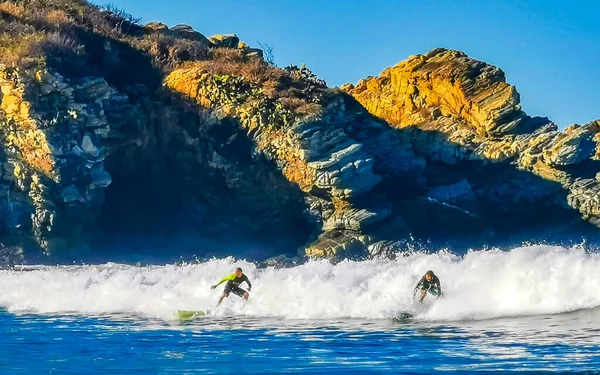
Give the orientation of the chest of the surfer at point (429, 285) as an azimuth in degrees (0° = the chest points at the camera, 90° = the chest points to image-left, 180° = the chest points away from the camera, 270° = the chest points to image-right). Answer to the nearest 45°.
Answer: approximately 45°

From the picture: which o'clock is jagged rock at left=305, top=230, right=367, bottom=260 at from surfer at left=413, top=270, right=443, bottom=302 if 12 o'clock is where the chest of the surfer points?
The jagged rock is roughly at 4 o'clock from the surfer.

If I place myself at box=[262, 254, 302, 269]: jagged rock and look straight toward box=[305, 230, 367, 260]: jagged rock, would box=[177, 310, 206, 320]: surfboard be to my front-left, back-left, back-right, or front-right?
back-right
